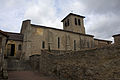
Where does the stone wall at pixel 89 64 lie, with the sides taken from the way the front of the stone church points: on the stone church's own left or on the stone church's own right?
on the stone church's own left

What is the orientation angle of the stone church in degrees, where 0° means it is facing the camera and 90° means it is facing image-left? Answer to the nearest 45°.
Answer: approximately 45°
